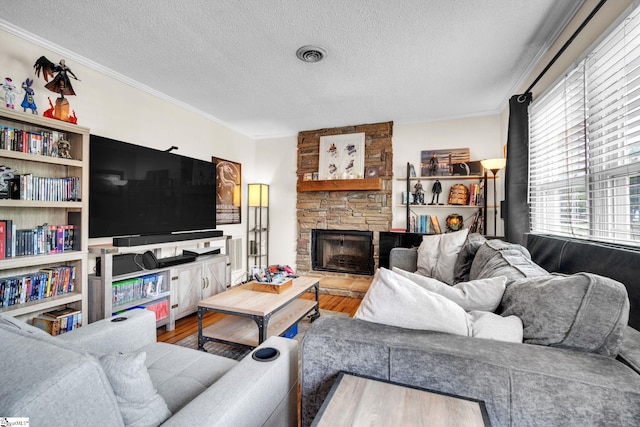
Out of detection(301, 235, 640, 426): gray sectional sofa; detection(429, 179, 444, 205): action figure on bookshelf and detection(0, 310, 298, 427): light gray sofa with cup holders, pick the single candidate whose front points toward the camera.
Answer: the action figure on bookshelf

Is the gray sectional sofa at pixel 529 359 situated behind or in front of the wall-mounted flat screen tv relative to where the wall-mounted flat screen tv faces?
in front

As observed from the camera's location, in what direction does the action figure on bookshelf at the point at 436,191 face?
facing the viewer

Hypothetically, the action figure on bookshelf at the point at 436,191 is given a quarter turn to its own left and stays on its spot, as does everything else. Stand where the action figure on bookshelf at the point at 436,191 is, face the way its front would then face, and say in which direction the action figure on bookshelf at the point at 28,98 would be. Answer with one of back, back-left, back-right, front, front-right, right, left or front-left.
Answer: back-right

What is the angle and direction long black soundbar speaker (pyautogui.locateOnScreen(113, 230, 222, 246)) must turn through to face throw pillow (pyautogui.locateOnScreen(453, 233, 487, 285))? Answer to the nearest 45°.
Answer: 0° — it already faces it

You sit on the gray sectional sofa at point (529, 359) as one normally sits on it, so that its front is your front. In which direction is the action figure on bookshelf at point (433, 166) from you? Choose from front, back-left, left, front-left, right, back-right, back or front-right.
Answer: right

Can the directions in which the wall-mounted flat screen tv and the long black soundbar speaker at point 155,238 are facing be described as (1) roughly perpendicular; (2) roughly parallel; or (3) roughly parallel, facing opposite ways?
roughly parallel

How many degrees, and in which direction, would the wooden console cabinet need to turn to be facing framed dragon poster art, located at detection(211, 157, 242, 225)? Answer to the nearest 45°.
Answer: approximately 90° to its left

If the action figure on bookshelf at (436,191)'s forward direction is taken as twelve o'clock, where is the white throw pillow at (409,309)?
The white throw pillow is roughly at 12 o'clock from the action figure on bookshelf.

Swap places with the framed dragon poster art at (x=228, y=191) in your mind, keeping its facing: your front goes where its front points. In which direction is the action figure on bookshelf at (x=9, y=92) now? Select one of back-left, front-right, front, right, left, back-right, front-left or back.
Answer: right

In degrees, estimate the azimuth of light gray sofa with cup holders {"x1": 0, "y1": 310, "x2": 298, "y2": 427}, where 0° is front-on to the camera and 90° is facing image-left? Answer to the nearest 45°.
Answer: approximately 225°

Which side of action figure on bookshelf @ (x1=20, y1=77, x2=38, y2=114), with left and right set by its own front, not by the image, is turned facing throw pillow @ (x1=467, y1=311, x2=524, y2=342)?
front

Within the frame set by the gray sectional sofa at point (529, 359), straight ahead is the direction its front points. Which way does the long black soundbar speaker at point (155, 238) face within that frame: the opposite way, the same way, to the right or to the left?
the opposite way

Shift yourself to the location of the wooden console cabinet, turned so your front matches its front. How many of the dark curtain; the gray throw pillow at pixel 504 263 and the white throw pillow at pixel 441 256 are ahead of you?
3

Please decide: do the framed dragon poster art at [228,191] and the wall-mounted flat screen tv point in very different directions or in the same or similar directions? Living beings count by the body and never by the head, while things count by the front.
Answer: same or similar directions

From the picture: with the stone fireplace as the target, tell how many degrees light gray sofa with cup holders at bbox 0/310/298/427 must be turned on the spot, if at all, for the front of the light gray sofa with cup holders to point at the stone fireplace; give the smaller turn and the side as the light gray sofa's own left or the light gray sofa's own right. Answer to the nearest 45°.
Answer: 0° — it already faces it

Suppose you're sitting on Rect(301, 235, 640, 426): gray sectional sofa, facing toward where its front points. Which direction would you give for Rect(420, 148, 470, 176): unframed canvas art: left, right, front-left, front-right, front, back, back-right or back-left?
right

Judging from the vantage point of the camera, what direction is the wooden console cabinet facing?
facing the viewer and to the right of the viewer

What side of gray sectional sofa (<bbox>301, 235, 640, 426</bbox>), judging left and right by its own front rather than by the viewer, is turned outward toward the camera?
left

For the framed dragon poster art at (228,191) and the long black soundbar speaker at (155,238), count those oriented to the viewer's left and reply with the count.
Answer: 0

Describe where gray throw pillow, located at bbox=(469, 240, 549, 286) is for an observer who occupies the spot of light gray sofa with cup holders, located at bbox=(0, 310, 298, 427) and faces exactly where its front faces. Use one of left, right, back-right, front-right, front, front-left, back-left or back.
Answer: front-right
